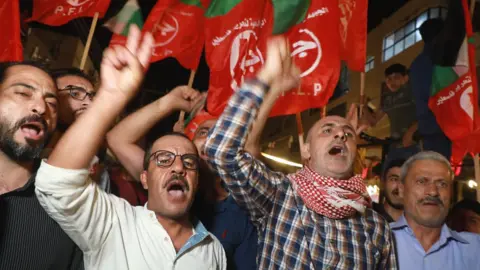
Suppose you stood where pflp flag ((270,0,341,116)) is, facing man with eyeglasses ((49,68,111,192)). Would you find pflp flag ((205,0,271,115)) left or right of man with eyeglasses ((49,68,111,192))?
right

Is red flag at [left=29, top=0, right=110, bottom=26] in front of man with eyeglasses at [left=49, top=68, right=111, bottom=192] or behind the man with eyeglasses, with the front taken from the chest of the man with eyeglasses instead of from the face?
behind

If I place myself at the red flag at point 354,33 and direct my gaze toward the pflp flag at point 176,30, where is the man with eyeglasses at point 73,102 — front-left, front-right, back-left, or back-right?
front-left

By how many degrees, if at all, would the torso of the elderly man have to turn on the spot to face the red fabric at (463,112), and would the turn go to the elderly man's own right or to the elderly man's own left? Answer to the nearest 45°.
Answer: approximately 180°

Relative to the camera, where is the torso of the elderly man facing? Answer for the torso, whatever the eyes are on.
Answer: toward the camera

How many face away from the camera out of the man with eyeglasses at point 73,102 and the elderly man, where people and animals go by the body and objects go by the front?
0

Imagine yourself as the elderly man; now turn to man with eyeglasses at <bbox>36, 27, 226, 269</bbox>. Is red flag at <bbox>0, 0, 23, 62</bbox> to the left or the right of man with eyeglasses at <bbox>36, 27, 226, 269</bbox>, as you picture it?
right

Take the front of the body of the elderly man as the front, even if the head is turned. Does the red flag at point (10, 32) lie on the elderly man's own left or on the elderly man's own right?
on the elderly man's own right

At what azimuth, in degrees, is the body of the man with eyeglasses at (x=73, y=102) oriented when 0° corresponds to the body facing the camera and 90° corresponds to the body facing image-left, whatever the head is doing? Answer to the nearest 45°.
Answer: approximately 315°

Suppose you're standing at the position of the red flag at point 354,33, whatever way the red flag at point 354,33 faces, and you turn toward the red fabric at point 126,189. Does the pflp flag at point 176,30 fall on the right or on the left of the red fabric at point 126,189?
right

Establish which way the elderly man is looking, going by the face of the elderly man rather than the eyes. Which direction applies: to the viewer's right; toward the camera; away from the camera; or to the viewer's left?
toward the camera
